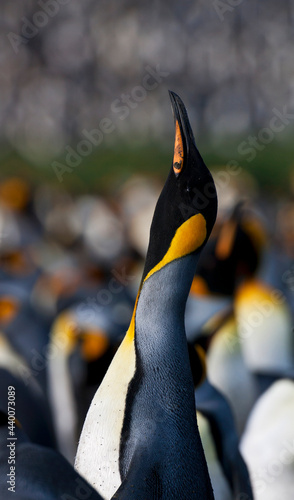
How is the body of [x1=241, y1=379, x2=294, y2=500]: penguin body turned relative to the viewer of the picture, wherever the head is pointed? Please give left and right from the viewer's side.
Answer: facing the viewer and to the left of the viewer

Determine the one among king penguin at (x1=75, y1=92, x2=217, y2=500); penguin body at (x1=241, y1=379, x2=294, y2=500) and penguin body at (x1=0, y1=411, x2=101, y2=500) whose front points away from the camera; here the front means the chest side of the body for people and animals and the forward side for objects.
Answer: penguin body at (x1=0, y1=411, x2=101, y2=500)

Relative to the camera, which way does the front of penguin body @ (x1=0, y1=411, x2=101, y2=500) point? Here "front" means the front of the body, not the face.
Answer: away from the camera

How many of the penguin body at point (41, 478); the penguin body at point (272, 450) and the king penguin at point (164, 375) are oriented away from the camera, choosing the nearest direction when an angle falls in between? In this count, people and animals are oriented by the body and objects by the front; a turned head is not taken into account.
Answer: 1

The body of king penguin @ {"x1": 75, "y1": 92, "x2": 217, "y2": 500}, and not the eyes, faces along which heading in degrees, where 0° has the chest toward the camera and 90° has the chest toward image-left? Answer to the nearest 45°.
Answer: approximately 90°

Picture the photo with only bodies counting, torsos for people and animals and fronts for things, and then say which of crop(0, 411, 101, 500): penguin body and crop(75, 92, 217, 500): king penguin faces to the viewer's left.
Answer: the king penguin
